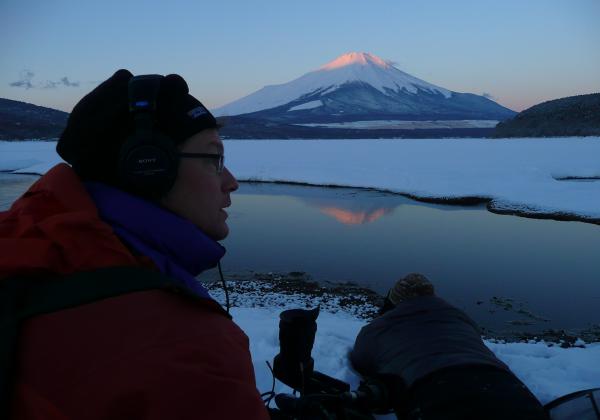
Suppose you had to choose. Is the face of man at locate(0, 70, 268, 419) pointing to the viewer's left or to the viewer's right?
to the viewer's right

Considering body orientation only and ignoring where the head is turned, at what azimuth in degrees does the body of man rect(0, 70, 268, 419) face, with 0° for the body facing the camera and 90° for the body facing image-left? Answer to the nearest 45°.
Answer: approximately 270°
